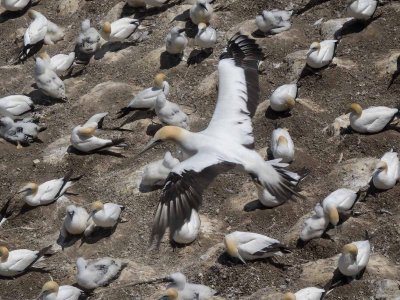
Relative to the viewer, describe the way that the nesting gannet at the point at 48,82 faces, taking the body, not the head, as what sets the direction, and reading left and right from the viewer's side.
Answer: facing away from the viewer and to the left of the viewer

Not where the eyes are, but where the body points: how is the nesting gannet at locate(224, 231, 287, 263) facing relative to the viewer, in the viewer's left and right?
facing to the left of the viewer

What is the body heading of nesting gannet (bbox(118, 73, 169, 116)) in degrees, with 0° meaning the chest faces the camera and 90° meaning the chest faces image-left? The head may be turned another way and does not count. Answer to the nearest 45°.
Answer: approximately 270°

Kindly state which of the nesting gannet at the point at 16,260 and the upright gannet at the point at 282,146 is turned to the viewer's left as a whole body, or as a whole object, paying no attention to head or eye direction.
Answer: the nesting gannet

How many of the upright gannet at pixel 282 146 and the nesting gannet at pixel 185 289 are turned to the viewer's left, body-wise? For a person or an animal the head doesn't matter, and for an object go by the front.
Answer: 1

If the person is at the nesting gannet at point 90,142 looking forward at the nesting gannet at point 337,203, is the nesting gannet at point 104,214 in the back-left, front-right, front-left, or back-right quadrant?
front-right

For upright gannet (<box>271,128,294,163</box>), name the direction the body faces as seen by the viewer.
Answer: toward the camera

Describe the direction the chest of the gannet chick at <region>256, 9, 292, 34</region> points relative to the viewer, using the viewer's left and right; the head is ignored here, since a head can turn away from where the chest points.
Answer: facing to the left of the viewer

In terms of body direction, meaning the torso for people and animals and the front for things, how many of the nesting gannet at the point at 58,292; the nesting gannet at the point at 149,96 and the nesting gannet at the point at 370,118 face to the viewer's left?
2

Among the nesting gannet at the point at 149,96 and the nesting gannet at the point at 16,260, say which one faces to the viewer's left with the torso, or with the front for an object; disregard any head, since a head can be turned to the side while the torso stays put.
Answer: the nesting gannet at the point at 16,260

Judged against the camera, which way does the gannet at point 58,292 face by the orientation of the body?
to the viewer's left
